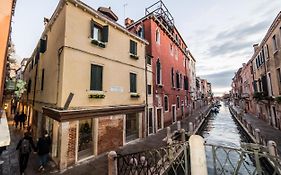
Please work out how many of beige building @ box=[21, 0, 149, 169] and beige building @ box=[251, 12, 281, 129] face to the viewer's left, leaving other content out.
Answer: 1

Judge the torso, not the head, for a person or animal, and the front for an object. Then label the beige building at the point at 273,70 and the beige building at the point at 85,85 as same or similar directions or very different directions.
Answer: very different directions

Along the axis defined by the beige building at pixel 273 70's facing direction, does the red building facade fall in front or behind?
in front

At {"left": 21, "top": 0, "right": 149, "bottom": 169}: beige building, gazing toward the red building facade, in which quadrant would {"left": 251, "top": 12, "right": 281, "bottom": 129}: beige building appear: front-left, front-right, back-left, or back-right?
front-right

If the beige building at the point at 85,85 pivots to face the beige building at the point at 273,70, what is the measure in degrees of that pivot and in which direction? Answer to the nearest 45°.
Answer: approximately 45° to its left

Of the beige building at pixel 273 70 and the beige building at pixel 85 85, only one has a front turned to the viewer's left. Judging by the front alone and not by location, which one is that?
the beige building at pixel 273 70

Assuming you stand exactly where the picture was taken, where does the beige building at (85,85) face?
facing the viewer and to the right of the viewer

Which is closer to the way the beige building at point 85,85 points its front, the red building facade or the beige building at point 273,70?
the beige building

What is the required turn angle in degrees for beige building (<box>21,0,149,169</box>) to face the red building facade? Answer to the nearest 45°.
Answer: approximately 90° to its left

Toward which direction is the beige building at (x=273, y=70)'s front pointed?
to the viewer's left

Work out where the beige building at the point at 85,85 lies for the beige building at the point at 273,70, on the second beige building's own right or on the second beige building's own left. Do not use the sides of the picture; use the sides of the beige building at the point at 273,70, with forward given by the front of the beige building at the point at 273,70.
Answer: on the second beige building's own left
